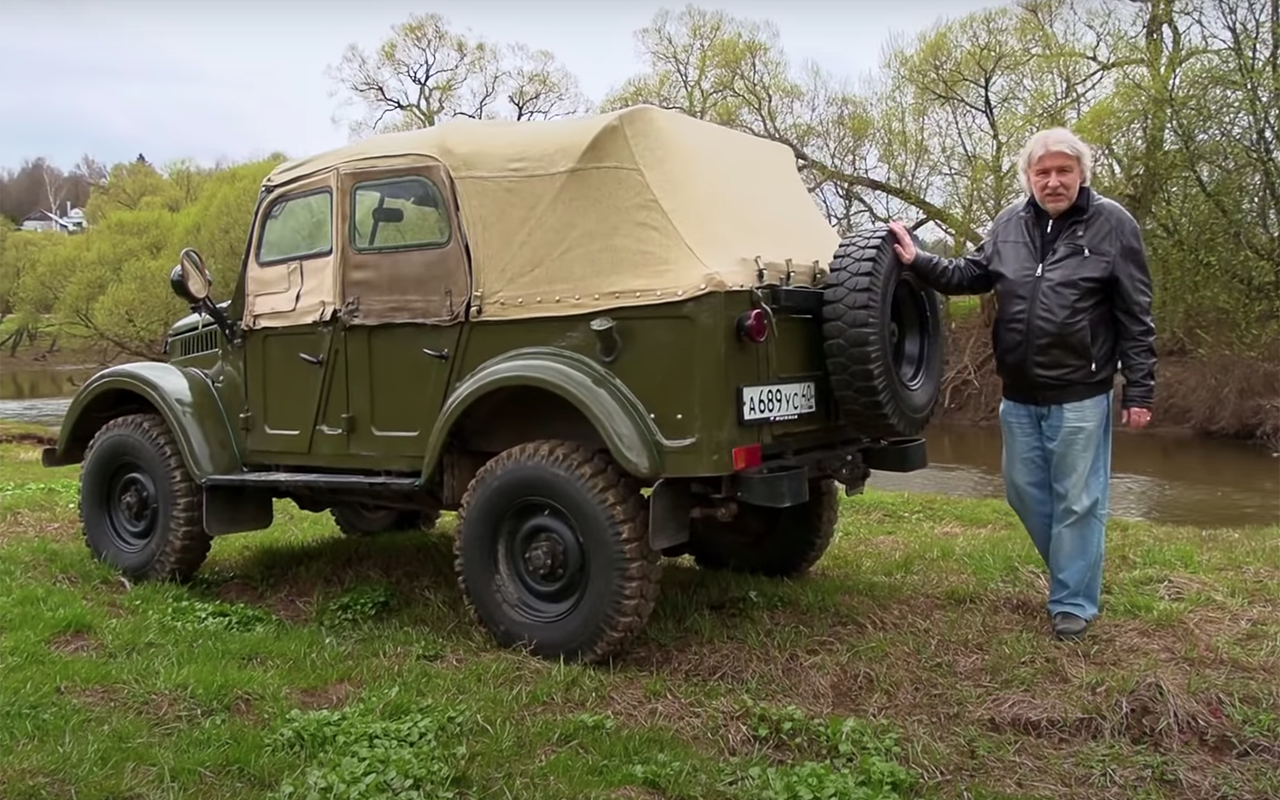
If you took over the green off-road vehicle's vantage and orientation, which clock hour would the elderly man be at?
The elderly man is roughly at 5 o'clock from the green off-road vehicle.

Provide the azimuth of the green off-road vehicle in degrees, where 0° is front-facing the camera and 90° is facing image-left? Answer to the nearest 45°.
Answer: approximately 135°
